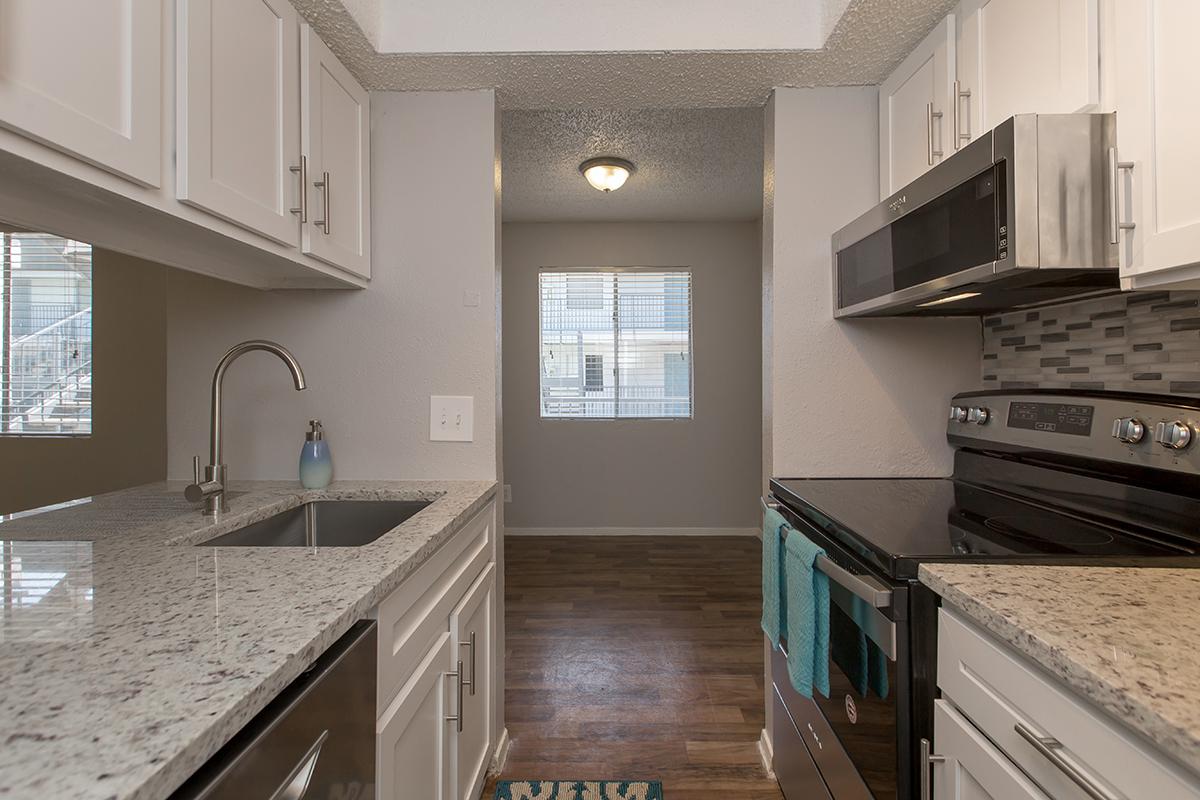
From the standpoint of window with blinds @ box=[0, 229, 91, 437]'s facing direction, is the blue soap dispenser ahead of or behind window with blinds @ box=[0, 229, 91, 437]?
ahead

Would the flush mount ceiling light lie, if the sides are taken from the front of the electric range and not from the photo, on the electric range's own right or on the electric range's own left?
on the electric range's own right

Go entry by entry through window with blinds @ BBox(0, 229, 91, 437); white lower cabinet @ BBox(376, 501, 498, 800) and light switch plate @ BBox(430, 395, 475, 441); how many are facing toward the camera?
2

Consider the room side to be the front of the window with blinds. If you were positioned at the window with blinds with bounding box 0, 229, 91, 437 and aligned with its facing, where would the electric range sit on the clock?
The electric range is roughly at 11 o'clock from the window with blinds.

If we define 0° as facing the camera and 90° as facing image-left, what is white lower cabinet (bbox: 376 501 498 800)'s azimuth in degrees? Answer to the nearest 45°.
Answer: approximately 270°

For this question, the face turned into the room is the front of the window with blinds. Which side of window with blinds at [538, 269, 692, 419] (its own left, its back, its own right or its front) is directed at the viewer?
front

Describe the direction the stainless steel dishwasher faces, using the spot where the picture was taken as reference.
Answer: facing the viewer and to the right of the viewer

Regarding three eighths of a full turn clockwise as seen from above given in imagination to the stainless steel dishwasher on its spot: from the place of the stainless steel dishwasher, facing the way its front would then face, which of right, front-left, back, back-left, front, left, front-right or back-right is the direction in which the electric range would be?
back

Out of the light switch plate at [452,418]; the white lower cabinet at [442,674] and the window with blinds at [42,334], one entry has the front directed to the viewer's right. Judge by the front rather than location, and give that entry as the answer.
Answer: the white lower cabinet

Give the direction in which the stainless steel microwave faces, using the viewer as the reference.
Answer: facing the viewer and to the left of the viewer

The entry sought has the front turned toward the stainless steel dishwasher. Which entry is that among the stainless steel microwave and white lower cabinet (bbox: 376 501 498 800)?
the stainless steel microwave

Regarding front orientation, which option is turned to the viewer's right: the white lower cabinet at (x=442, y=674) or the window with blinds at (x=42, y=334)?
the white lower cabinet

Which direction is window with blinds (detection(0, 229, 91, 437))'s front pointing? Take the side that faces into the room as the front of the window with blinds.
toward the camera

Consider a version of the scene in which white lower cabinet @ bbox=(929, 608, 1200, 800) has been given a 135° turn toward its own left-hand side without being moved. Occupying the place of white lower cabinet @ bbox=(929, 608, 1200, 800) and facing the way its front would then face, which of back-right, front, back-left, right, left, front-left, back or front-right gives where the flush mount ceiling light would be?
back-left
